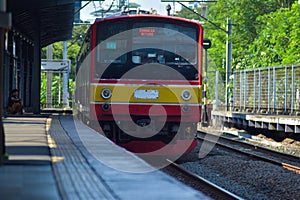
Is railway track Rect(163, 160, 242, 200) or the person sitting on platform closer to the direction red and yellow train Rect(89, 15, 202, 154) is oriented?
the railway track

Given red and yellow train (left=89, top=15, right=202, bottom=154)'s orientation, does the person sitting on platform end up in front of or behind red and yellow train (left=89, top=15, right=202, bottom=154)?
behind

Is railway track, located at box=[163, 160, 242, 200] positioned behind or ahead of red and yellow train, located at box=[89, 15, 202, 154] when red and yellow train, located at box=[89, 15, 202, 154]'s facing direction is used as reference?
ahead

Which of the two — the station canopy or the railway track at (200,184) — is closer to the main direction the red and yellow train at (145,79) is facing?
the railway track

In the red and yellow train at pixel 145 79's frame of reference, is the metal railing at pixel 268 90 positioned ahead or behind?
behind

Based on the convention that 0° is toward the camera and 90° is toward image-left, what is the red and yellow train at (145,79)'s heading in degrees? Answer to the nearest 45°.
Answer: approximately 0°
